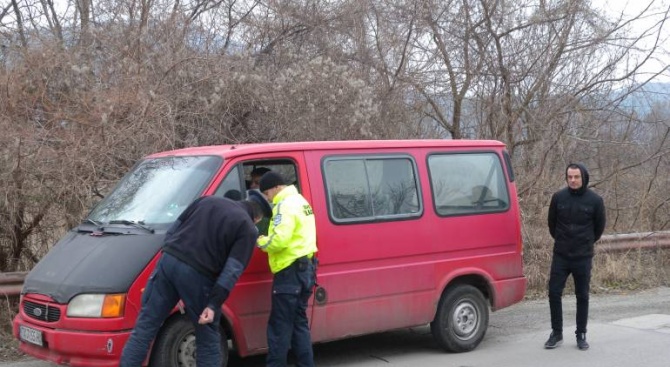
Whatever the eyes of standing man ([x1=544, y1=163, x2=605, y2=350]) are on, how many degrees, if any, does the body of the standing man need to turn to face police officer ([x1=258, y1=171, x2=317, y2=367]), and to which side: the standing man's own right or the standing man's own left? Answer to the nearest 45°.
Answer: approximately 45° to the standing man's own right

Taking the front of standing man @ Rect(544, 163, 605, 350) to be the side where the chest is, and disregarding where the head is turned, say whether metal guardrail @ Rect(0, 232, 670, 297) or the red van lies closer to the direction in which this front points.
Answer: the red van

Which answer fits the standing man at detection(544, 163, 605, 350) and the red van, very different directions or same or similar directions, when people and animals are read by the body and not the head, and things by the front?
same or similar directions

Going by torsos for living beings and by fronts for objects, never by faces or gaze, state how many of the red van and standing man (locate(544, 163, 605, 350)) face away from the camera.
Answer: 0

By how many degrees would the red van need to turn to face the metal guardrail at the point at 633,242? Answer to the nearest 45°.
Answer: approximately 180°

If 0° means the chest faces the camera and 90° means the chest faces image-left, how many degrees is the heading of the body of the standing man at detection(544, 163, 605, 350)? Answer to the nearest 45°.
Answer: approximately 0°

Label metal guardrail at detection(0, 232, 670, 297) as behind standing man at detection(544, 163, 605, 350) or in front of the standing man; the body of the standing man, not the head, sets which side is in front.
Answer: behind

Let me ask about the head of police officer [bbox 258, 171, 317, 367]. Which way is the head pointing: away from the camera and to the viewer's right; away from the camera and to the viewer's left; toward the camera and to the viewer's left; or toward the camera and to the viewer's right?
away from the camera and to the viewer's left

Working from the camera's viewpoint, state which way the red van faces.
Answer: facing the viewer and to the left of the viewer

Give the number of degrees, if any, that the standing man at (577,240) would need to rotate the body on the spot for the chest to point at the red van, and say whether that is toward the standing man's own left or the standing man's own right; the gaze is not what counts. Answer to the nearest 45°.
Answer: approximately 45° to the standing man's own right
